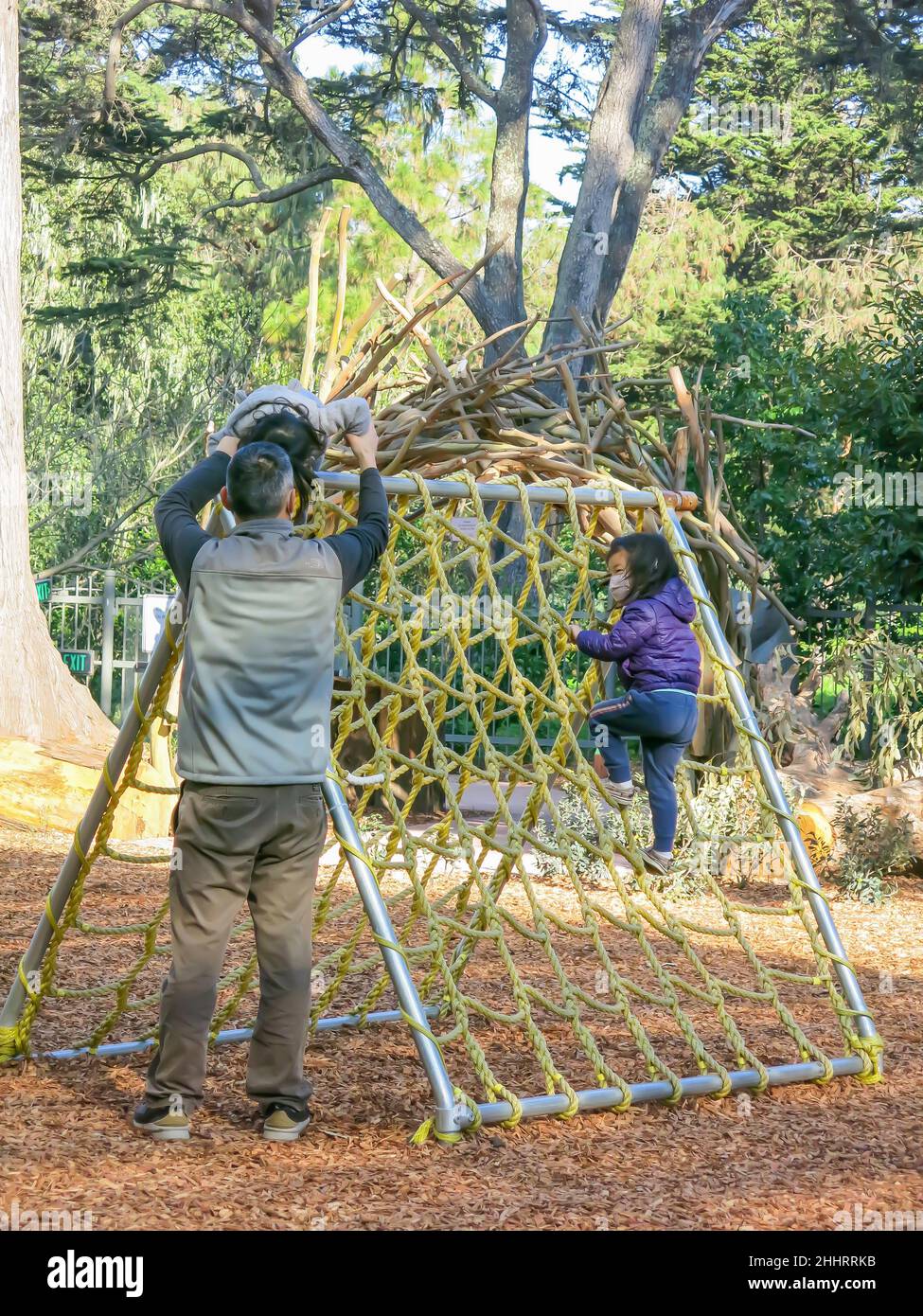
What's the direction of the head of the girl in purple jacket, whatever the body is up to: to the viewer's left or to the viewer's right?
to the viewer's left

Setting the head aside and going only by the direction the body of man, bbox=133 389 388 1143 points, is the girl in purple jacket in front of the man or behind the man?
in front

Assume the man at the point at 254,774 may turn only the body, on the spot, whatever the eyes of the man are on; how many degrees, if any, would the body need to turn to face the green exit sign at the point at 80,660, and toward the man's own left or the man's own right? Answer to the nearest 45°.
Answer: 0° — they already face it

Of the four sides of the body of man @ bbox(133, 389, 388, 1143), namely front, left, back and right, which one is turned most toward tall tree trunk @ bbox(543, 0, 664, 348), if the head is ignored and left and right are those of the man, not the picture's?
front

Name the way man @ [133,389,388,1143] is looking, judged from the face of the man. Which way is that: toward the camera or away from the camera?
away from the camera

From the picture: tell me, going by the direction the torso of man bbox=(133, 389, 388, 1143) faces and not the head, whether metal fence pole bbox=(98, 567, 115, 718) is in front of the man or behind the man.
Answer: in front

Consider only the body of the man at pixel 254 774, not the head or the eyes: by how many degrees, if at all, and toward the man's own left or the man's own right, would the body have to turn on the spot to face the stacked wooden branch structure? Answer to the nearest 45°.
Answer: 0° — they already face it

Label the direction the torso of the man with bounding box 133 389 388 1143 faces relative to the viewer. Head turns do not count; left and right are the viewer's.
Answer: facing away from the viewer

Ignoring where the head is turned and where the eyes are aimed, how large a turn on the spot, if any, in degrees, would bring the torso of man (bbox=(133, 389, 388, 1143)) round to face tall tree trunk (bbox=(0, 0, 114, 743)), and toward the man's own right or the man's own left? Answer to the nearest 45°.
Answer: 0° — they already face it

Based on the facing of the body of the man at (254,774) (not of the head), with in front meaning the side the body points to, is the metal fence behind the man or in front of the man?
in front
